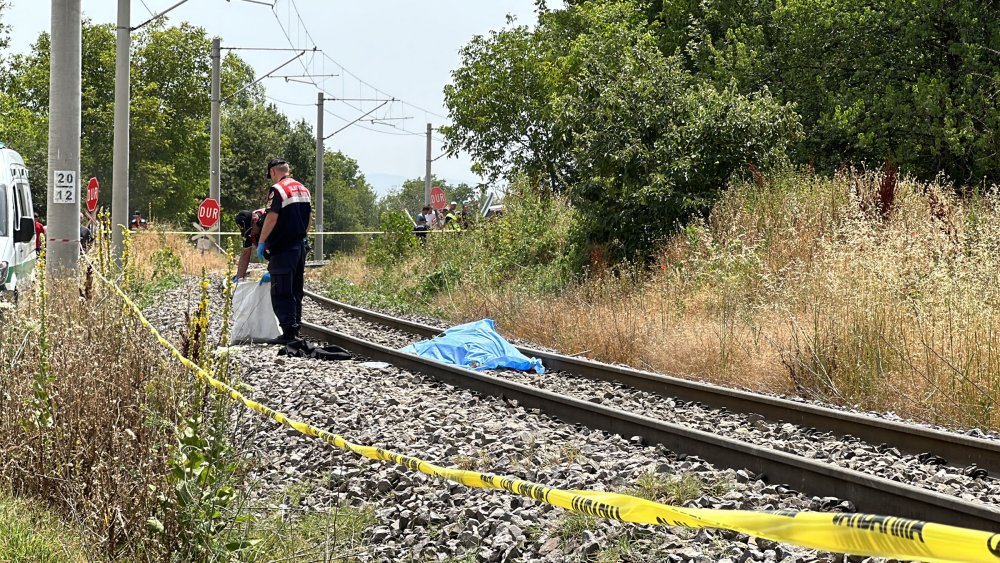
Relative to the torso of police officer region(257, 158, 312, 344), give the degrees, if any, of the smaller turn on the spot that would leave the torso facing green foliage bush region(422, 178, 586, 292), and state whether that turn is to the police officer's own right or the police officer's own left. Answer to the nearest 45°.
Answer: approximately 90° to the police officer's own right

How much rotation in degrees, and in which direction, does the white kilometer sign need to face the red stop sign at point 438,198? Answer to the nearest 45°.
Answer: approximately 135° to its left

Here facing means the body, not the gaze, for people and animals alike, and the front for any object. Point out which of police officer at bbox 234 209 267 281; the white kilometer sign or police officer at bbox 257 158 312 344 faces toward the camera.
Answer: the white kilometer sign

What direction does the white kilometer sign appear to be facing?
toward the camera

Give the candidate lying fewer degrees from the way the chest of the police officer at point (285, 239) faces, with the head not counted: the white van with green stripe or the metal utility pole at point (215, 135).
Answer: the white van with green stripe

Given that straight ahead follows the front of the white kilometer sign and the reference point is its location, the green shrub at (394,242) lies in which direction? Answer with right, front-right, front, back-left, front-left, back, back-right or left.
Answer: back-left

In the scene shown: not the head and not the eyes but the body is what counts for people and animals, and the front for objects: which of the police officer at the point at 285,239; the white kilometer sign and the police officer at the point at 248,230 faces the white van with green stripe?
the police officer at the point at 285,239

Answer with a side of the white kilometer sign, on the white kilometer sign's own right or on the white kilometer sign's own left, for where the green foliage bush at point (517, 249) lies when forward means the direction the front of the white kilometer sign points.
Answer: on the white kilometer sign's own left

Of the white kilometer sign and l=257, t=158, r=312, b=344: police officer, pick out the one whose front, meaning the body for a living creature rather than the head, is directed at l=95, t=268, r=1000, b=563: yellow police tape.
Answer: the white kilometer sign

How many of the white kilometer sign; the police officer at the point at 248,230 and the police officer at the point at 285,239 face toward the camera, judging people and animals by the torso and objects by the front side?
1

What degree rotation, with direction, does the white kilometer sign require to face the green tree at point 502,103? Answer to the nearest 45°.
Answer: approximately 135° to its left

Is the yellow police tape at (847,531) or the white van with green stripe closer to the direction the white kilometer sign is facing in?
the yellow police tape

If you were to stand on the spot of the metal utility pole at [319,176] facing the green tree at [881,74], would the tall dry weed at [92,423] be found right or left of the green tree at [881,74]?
right

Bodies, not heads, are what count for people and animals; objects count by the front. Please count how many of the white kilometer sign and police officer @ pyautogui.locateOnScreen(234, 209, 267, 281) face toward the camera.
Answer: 1

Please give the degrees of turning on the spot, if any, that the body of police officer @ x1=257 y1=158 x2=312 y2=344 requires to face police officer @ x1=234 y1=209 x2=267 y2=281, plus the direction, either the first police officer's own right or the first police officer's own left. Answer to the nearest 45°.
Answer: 0° — they already face them

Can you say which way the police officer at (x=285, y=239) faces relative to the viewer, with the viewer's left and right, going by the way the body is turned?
facing away from the viewer and to the left of the viewer
